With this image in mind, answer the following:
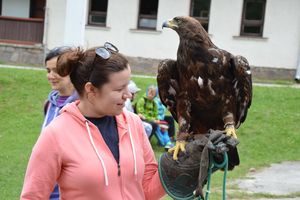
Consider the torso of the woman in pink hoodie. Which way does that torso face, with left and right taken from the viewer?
facing the viewer and to the right of the viewer

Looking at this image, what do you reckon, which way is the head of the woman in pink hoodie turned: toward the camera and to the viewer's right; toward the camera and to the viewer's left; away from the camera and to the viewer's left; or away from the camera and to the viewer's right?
toward the camera and to the viewer's right
